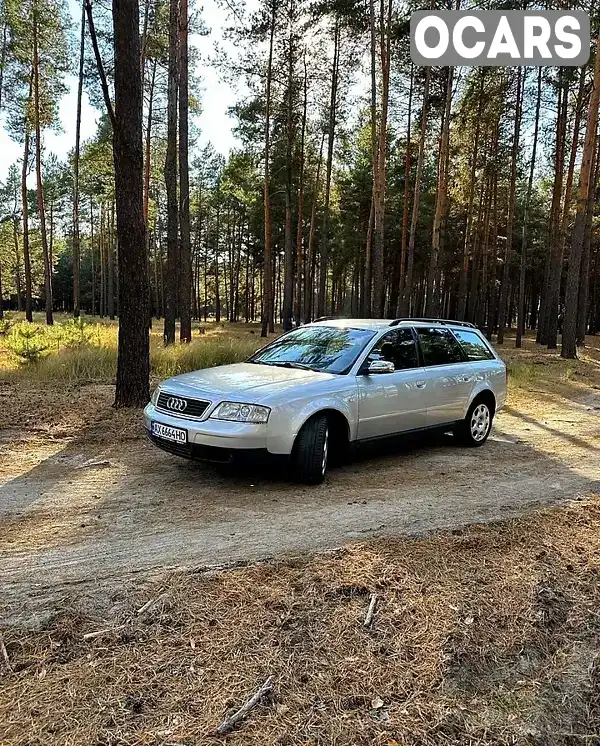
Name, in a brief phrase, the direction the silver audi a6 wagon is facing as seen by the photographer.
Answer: facing the viewer and to the left of the viewer

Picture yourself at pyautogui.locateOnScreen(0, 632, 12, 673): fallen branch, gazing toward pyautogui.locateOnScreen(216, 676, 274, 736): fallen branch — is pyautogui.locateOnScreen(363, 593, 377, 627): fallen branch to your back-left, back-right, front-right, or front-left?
front-left

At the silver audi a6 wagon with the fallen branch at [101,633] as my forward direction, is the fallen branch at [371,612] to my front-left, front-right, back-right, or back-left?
front-left

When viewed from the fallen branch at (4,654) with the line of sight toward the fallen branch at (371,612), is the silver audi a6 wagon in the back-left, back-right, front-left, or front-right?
front-left

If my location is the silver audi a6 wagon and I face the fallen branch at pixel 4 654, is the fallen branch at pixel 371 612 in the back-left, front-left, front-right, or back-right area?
front-left

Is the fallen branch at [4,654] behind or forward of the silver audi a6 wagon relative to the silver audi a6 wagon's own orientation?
forward

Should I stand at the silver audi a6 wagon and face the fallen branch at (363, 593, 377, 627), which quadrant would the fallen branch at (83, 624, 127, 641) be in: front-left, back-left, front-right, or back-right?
front-right

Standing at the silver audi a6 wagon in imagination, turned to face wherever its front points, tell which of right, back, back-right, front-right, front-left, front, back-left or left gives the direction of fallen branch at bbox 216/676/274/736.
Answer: front-left

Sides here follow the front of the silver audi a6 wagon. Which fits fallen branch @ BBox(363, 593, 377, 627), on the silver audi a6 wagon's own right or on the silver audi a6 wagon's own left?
on the silver audi a6 wagon's own left

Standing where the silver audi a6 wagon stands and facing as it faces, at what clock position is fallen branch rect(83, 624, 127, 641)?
The fallen branch is roughly at 11 o'clock from the silver audi a6 wagon.

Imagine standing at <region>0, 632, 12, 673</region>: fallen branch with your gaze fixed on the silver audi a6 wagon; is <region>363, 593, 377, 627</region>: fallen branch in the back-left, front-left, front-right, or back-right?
front-right
